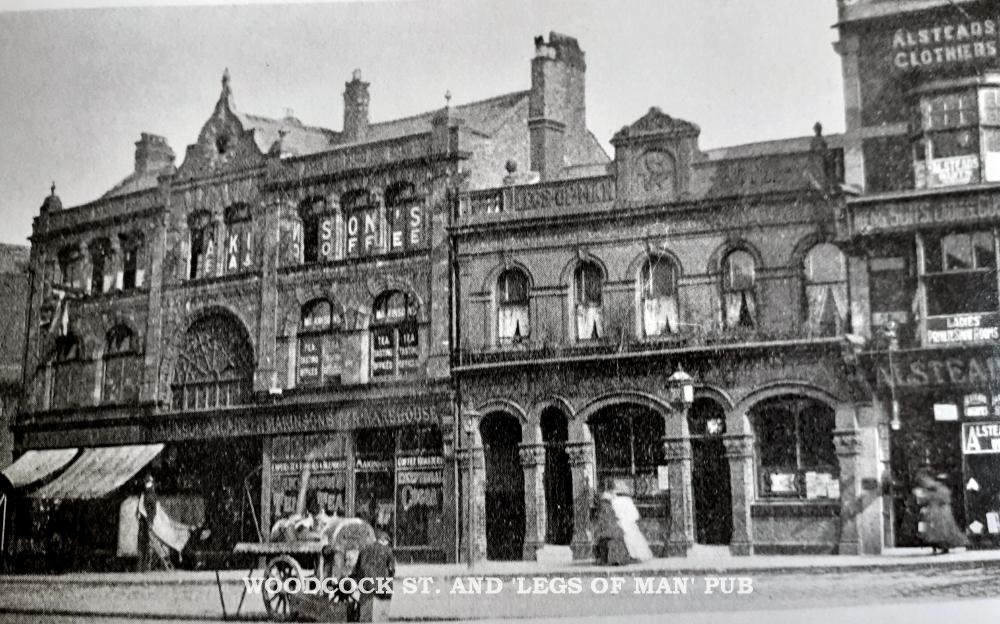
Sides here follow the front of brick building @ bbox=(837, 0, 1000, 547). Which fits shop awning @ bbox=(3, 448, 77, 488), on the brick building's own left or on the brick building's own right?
on the brick building's own right

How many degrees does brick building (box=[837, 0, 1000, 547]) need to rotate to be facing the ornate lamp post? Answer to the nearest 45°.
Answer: approximately 90° to its right

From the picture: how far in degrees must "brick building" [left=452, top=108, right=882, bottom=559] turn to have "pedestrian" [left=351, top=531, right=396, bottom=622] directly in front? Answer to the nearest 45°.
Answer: approximately 45° to its right

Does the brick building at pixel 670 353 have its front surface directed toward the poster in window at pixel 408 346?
no

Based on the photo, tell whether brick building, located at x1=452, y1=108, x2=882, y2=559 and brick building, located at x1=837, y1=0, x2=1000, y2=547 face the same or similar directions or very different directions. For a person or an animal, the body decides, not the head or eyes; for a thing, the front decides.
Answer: same or similar directions

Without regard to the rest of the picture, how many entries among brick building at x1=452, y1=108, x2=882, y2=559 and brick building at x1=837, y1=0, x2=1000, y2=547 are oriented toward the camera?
2

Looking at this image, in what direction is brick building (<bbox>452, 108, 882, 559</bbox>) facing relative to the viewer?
toward the camera

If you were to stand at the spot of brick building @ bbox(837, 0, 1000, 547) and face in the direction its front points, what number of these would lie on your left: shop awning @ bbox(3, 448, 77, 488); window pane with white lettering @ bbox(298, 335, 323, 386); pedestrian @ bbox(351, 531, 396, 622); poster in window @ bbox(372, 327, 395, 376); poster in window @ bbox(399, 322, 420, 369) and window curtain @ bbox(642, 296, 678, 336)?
0

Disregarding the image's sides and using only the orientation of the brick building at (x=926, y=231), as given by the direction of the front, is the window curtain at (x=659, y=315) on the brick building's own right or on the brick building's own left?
on the brick building's own right

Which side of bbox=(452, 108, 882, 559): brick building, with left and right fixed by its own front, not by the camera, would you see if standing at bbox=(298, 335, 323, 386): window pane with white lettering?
right

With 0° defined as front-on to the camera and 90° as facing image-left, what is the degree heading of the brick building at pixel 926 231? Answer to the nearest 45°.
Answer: approximately 0°

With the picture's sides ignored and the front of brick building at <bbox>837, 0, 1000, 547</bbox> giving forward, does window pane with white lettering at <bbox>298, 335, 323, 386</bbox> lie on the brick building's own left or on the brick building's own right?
on the brick building's own right
